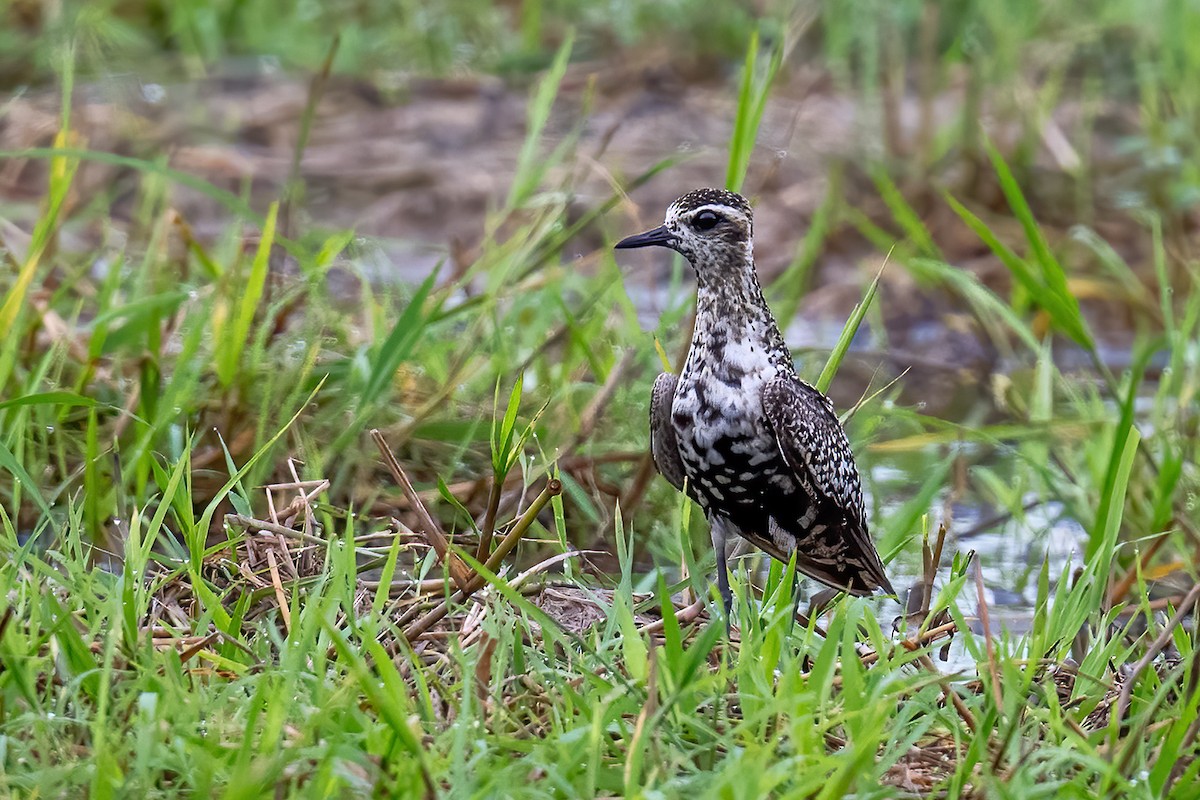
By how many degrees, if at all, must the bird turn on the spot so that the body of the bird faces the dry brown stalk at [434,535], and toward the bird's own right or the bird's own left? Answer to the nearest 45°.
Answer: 0° — it already faces it

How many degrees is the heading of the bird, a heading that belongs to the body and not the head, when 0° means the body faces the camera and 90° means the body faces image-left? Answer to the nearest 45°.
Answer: approximately 45°
